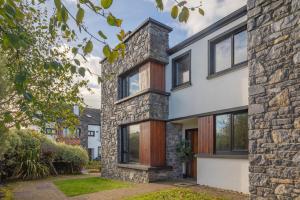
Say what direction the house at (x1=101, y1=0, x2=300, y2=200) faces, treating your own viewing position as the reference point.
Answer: facing the viewer and to the left of the viewer

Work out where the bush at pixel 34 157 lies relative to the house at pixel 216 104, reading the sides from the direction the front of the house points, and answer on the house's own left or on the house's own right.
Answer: on the house's own right

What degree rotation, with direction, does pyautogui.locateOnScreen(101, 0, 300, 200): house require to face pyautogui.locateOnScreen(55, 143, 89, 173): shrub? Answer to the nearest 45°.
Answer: approximately 90° to its right

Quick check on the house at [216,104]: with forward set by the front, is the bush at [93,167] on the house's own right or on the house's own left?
on the house's own right
